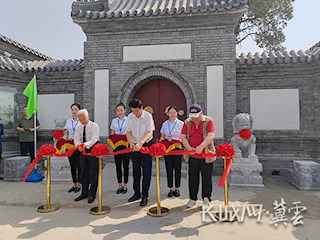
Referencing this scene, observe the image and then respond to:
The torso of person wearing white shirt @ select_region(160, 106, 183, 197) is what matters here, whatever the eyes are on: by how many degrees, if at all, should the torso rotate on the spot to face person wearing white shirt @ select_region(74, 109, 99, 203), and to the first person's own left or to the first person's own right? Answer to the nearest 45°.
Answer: approximately 90° to the first person's own right

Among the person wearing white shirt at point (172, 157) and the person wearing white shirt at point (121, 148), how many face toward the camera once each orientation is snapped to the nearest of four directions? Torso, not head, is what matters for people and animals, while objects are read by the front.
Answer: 2

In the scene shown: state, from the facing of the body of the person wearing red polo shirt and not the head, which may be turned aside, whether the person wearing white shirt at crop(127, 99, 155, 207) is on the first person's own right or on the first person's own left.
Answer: on the first person's own right

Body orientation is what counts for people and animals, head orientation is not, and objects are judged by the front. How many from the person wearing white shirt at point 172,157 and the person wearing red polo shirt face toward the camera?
2

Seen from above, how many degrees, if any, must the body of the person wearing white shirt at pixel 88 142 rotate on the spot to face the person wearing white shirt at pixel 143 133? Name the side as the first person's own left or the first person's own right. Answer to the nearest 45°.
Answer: approximately 90° to the first person's own left

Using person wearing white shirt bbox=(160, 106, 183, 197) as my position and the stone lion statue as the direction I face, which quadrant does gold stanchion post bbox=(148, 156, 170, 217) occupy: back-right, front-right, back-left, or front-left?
back-right

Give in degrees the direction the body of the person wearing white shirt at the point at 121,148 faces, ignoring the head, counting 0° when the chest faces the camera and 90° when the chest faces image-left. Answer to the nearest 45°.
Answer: approximately 0°

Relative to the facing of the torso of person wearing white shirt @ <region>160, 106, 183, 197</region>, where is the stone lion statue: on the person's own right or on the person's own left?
on the person's own left
